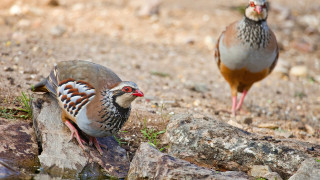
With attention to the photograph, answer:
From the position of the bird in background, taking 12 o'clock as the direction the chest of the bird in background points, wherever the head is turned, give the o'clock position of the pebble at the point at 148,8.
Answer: The pebble is roughly at 5 o'clock from the bird in background.

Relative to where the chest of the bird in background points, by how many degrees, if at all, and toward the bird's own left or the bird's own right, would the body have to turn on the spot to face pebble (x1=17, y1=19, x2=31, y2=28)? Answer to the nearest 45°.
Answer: approximately 135° to the bird's own right

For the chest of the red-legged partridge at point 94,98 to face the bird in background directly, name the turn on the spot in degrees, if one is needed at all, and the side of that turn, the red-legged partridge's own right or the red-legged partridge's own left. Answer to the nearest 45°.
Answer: approximately 90° to the red-legged partridge's own left

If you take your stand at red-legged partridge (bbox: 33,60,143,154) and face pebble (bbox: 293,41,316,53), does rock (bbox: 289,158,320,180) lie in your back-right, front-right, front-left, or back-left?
front-right

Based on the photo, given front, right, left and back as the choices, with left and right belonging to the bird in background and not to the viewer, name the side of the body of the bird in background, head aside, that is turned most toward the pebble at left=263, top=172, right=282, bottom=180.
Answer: front

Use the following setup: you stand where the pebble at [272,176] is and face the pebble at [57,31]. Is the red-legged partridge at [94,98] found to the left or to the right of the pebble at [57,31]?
left

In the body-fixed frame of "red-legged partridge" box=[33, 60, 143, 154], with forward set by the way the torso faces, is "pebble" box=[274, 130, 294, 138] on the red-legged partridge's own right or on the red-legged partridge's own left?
on the red-legged partridge's own left

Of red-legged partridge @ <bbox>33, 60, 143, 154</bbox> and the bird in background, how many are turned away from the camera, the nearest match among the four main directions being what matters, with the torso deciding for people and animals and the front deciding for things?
0

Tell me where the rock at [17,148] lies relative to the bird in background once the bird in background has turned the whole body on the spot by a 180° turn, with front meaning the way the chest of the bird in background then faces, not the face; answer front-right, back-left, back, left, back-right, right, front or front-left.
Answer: back-left

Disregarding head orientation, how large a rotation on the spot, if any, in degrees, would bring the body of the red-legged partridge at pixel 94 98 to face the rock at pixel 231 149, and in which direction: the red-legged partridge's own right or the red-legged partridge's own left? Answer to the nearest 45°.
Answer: approximately 45° to the red-legged partridge's own left

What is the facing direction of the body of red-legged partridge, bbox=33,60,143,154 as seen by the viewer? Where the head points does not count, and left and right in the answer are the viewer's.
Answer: facing the viewer and to the right of the viewer

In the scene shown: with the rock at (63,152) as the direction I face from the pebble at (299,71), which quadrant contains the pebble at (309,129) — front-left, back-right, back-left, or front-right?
front-left

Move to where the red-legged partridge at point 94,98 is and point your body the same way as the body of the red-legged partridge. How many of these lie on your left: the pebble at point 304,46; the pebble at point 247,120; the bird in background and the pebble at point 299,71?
4

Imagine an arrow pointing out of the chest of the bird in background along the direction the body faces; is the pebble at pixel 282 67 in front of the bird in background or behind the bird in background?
behind

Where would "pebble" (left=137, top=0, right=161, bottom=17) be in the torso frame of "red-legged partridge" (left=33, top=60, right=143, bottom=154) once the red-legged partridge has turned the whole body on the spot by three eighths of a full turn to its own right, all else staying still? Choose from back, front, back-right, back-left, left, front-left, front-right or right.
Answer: right

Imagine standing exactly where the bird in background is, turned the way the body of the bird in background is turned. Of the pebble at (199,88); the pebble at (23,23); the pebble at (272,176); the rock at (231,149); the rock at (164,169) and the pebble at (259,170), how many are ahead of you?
4

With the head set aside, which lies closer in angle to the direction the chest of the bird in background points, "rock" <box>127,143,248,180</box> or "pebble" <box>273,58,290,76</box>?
the rock

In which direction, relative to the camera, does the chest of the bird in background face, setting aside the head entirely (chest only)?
toward the camera

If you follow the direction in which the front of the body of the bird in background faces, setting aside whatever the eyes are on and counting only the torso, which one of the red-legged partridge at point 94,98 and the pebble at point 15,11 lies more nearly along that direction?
the red-legged partridge
